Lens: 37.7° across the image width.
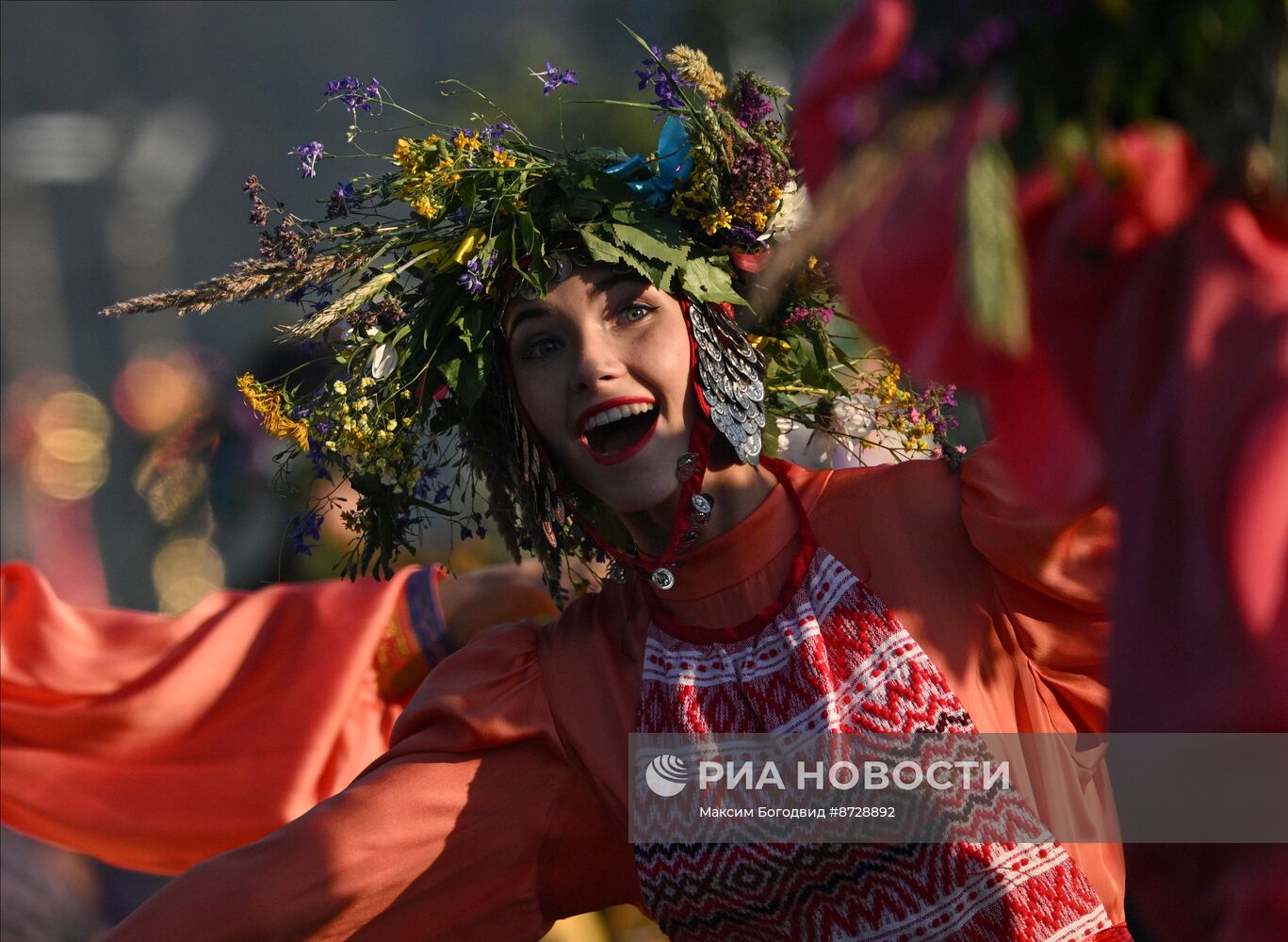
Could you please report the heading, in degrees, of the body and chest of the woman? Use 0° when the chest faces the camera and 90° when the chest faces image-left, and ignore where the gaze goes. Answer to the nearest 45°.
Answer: approximately 0°

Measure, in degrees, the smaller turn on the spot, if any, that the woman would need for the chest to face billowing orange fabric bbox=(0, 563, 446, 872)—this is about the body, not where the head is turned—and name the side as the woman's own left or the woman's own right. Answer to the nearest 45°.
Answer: approximately 135° to the woman's own right
